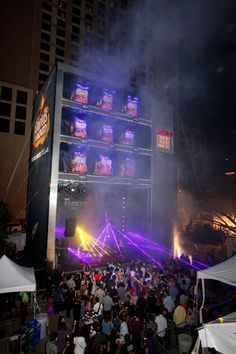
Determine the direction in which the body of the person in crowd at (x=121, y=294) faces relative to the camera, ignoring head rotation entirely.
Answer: away from the camera

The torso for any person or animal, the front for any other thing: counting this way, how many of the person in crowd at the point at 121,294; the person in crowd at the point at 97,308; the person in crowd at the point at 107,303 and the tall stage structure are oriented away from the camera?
3

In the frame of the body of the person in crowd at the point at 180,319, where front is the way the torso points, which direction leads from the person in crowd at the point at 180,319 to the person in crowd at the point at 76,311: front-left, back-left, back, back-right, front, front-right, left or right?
left

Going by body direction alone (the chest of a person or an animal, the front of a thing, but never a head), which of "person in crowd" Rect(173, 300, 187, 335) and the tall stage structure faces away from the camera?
the person in crowd

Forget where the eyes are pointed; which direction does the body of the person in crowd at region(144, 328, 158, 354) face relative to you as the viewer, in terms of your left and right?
facing away from the viewer

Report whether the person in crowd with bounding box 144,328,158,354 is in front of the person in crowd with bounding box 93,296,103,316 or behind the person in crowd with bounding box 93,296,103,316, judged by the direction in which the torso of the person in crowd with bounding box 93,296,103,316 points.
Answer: behind

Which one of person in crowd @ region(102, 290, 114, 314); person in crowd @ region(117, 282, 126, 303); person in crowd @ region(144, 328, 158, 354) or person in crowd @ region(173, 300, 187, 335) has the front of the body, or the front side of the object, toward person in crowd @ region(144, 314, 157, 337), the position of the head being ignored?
person in crowd @ region(144, 328, 158, 354)

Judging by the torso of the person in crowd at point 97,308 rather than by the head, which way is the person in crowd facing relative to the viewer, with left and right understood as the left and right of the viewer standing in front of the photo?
facing away from the viewer

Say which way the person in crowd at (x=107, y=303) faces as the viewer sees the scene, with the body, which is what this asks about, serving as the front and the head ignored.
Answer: away from the camera

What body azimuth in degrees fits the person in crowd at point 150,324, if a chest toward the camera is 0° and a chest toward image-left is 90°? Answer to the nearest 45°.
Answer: approximately 180°

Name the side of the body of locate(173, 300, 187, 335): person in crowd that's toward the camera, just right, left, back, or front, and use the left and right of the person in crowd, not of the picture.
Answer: back

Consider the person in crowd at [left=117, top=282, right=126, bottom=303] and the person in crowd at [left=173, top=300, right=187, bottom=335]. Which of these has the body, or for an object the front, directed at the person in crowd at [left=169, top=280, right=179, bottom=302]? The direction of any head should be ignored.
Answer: the person in crowd at [left=173, top=300, right=187, bottom=335]

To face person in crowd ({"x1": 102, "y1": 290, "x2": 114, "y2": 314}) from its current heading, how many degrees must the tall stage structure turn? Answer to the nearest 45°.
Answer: approximately 45° to its right

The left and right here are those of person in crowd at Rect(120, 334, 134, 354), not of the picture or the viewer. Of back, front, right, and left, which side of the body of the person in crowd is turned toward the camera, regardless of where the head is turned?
back

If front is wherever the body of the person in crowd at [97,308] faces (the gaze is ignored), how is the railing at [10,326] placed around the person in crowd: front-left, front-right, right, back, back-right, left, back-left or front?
left

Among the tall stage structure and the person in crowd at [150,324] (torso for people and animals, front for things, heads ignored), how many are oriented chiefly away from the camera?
1

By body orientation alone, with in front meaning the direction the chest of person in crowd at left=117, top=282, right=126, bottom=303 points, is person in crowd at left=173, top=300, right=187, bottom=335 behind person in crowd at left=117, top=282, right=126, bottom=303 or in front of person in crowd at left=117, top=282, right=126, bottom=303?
behind

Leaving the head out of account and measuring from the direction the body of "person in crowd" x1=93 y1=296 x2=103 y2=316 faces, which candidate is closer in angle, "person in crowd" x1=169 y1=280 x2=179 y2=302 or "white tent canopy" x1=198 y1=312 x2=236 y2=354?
the person in crowd
